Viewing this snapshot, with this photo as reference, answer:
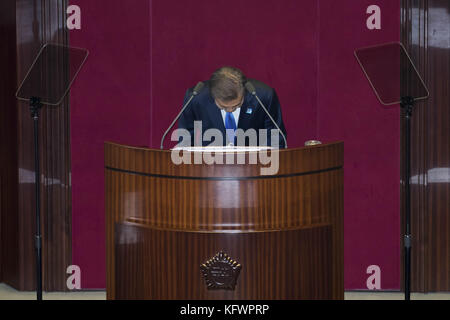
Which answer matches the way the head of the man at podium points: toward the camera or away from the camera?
toward the camera

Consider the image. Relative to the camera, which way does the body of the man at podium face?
toward the camera

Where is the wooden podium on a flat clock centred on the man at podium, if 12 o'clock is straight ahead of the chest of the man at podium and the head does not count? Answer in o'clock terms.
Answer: The wooden podium is roughly at 12 o'clock from the man at podium.

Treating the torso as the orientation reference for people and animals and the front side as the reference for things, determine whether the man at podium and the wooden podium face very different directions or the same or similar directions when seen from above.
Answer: same or similar directions

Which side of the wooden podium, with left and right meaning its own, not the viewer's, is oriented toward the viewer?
front

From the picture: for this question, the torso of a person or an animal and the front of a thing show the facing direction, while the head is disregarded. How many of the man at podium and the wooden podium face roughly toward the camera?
2

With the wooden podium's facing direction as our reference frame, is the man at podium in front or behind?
behind
